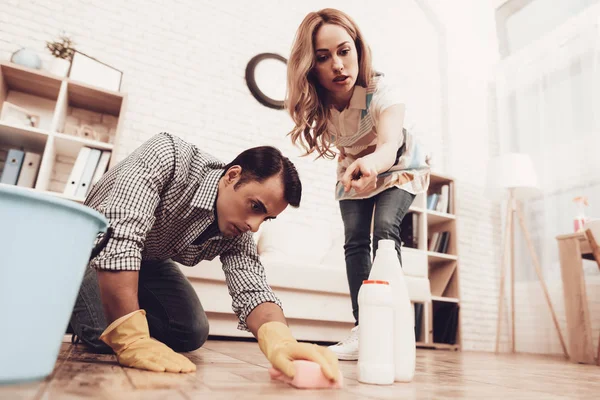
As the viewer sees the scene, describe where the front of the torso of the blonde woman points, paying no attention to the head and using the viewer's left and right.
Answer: facing the viewer and to the left of the viewer

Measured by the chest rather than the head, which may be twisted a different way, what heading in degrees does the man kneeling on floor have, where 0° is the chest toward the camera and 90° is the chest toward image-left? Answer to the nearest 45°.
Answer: approximately 315°

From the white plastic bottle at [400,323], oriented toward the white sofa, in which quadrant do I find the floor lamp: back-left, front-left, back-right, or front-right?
front-right

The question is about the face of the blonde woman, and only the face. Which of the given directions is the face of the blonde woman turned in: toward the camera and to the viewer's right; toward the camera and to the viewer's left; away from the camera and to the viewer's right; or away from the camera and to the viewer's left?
toward the camera and to the viewer's left

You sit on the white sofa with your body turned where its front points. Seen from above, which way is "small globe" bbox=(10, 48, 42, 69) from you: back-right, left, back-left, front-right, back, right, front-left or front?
right

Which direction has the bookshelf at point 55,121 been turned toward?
toward the camera

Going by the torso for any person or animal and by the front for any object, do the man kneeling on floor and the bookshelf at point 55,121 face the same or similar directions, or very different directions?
same or similar directions

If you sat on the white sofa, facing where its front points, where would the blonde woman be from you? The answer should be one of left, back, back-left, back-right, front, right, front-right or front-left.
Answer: front

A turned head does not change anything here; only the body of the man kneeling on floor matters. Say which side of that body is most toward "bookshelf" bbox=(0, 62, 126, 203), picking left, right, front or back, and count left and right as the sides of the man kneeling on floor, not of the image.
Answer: back

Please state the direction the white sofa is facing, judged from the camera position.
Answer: facing the viewer

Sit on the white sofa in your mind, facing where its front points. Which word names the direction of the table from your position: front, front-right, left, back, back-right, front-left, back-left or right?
left

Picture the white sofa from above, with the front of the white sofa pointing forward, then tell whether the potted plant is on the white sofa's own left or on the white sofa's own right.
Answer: on the white sofa's own right

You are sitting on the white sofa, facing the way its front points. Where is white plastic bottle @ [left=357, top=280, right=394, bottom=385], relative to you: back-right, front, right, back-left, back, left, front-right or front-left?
front
